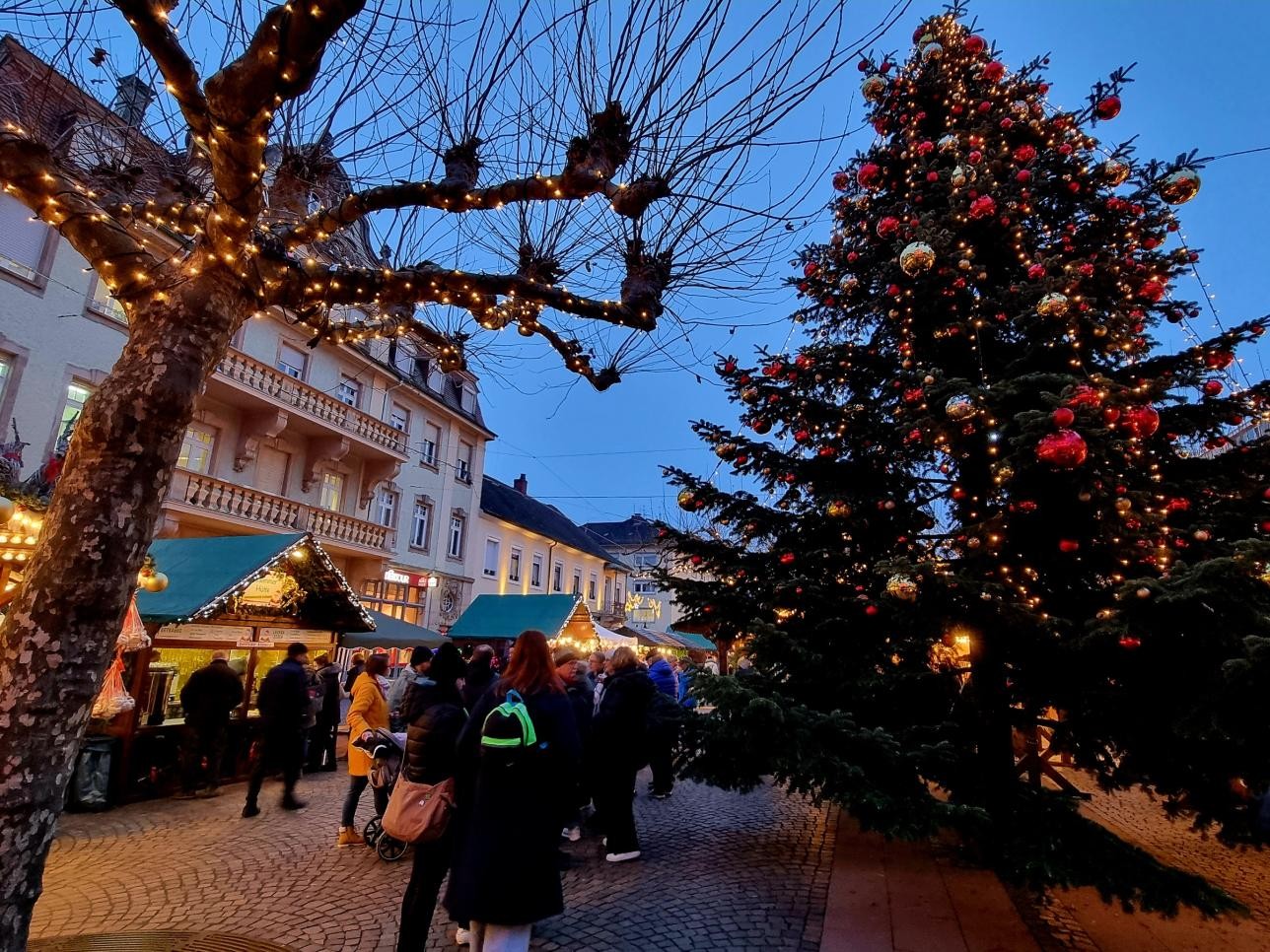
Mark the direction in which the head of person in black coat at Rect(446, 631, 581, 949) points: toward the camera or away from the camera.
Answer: away from the camera

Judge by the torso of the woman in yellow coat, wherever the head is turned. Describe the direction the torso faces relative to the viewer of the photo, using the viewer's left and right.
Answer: facing to the right of the viewer

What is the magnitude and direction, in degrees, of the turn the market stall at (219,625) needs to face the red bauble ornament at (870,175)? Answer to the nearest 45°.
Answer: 0° — it already faces it

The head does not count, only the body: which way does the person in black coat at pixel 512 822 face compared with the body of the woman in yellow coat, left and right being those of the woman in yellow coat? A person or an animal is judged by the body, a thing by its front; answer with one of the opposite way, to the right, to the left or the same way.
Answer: to the left

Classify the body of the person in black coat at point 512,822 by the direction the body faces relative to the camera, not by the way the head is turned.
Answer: away from the camera

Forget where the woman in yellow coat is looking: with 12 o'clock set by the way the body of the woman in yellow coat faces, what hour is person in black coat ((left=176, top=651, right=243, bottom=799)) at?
The person in black coat is roughly at 8 o'clock from the woman in yellow coat.

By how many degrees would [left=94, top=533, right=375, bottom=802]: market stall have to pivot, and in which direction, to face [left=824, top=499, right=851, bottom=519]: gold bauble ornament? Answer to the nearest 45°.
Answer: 0° — it already faces it

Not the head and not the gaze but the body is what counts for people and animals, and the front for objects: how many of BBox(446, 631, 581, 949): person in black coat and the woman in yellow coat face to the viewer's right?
1

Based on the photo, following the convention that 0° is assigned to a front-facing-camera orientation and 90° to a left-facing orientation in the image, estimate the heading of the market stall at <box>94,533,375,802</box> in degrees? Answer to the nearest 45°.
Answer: approximately 315°

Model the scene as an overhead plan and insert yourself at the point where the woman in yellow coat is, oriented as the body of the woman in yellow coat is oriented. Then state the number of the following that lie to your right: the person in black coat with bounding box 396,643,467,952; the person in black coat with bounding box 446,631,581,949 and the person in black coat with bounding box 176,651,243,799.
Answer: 2

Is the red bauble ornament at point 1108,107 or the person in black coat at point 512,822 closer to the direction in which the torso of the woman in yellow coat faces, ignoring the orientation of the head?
the red bauble ornament
